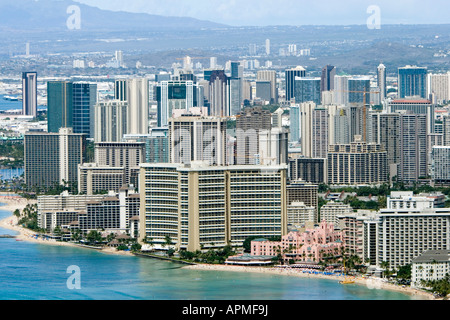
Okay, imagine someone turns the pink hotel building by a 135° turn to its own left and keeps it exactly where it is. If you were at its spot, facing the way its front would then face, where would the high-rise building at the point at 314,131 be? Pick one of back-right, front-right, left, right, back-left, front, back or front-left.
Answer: left

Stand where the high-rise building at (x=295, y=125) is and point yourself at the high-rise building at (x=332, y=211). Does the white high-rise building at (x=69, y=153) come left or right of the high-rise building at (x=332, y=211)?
right

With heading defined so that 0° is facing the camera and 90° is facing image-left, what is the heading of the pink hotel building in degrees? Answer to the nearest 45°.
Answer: approximately 45°

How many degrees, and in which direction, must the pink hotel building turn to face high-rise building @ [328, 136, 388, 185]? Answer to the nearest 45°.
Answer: approximately 135° to its right

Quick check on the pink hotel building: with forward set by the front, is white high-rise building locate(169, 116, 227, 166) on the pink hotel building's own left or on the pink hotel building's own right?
on the pink hotel building's own right

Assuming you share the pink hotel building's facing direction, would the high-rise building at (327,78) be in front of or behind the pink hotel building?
behind

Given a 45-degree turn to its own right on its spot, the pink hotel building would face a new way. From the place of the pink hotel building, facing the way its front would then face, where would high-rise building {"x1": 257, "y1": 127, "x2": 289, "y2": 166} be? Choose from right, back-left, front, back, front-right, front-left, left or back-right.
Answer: right
